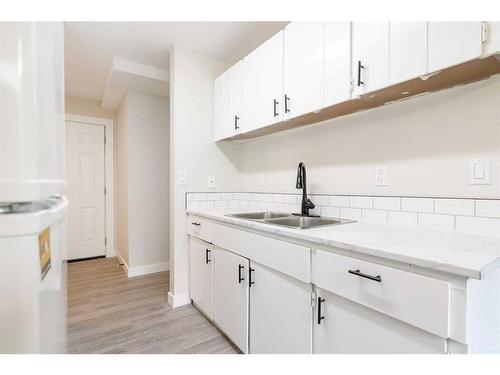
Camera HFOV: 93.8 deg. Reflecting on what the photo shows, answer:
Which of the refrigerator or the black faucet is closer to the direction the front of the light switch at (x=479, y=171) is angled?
the refrigerator

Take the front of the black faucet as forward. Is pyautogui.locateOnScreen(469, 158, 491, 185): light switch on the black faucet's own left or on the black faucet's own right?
on the black faucet's own left

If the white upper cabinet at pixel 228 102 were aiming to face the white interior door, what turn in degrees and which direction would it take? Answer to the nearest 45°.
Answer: approximately 90° to its right

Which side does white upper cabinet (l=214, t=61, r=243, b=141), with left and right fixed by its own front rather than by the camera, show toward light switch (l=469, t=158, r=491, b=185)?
left

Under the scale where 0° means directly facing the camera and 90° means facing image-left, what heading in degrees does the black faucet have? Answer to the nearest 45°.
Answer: approximately 45°
